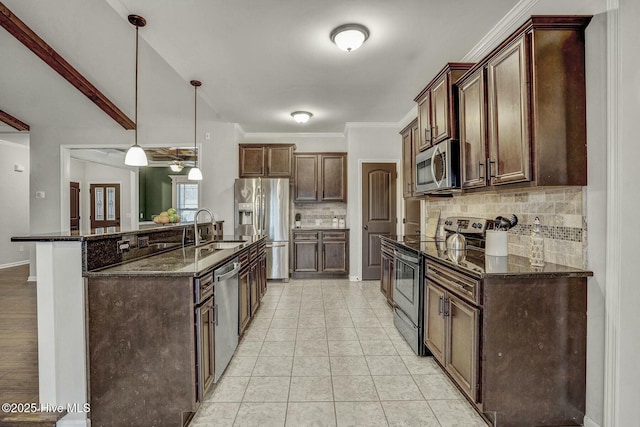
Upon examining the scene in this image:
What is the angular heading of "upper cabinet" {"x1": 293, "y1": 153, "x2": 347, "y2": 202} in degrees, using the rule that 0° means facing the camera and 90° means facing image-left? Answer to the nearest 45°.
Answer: approximately 0°

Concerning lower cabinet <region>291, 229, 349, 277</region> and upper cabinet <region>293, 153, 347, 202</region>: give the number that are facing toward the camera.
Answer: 2

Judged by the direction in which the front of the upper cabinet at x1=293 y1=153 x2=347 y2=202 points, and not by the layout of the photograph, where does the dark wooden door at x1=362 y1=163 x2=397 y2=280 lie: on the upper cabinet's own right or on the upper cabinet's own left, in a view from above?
on the upper cabinet's own left

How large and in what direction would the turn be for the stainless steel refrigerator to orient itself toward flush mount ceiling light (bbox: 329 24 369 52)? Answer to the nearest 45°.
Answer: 0° — it already faces it

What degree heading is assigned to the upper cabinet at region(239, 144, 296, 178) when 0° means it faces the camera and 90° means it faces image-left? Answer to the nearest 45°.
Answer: approximately 0°
